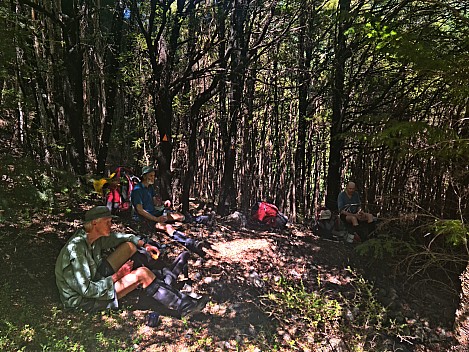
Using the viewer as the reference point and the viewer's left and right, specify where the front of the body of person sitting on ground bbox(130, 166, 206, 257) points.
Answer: facing the viewer and to the right of the viewer

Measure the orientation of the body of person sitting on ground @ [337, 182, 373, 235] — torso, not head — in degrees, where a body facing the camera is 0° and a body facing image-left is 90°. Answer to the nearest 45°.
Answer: approximately 315°

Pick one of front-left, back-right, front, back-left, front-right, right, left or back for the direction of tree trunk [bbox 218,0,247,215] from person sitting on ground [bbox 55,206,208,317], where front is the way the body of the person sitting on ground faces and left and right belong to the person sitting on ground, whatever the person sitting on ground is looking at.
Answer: front-left

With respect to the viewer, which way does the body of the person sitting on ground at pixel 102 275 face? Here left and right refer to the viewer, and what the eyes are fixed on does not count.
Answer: facing to the right of the viewer

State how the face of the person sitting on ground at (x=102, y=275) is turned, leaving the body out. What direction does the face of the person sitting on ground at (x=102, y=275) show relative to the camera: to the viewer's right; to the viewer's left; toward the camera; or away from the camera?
to the viewer's right

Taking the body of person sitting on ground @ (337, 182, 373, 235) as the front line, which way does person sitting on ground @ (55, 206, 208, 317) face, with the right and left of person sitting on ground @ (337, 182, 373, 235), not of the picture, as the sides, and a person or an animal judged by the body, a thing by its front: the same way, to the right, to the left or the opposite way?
to the left

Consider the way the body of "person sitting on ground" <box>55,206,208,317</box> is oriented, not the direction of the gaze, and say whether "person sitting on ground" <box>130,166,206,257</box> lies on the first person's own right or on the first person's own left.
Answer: on the first person's own left

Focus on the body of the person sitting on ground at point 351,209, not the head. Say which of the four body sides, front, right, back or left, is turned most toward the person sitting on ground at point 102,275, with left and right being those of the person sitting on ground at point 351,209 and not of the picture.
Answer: right

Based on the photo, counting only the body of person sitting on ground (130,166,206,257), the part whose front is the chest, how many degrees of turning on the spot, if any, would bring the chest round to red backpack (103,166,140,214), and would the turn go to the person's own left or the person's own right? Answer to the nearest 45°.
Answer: approximately 180°
